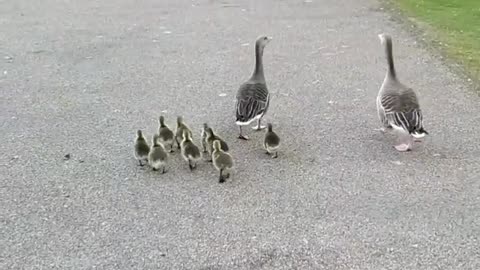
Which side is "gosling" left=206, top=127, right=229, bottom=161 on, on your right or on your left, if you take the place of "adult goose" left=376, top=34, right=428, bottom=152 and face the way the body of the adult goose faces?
on your left

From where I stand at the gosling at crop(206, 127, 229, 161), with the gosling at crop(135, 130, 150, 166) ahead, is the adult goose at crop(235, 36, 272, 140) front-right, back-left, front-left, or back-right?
back-right

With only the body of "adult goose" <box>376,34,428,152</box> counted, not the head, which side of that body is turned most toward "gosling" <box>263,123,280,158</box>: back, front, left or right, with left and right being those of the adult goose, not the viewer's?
left

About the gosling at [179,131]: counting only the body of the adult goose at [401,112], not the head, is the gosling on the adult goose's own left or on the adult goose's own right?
on the adult goose's own left

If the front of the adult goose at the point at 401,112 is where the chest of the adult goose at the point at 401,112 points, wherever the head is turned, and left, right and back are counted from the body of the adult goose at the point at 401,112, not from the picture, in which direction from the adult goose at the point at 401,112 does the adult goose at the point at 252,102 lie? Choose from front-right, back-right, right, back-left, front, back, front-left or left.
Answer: front-left

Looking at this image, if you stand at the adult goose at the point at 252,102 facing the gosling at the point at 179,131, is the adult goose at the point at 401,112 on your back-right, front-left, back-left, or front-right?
back-left

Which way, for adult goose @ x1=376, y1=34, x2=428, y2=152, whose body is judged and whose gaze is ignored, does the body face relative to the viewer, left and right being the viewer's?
facing away from the viewer and to the left of the viewer
